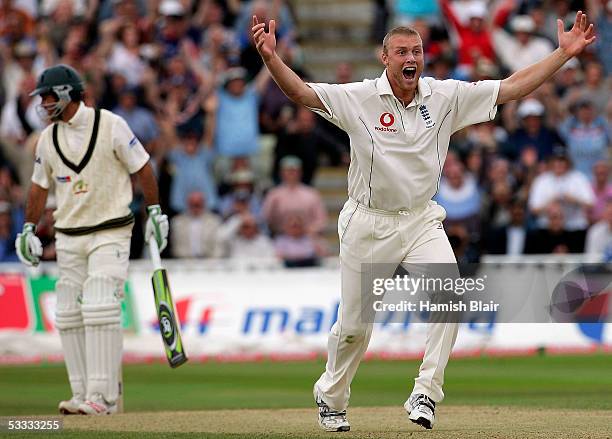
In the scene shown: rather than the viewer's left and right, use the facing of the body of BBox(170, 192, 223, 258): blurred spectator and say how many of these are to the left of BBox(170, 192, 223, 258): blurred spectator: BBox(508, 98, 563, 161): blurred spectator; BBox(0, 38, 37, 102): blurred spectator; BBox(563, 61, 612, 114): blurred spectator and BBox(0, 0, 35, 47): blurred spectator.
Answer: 2

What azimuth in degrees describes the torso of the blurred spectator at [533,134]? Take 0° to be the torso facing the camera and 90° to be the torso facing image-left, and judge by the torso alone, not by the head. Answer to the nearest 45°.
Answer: approximately 0°

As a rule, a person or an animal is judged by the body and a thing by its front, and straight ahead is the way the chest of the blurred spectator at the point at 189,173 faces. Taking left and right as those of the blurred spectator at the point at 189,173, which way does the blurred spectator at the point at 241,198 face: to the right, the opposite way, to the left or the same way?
the same way

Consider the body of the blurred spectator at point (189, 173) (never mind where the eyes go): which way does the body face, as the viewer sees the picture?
toward the camera

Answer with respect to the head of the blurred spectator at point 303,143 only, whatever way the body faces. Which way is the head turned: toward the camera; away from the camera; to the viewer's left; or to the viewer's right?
toward the camera

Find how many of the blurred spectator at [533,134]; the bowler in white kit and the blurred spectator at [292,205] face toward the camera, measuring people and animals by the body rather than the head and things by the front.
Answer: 3

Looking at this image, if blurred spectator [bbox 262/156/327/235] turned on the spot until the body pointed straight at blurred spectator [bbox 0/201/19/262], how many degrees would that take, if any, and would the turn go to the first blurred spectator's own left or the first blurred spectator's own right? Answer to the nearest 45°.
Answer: approximately 90° to the first blurred spectator's own right

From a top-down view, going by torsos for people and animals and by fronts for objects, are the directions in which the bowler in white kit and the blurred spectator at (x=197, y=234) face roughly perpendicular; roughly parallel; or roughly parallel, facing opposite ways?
roughly parallel

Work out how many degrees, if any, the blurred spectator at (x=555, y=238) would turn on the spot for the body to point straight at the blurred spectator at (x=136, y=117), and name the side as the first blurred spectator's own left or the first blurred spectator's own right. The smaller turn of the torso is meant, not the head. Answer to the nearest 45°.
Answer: approximately 90° to the first blurred spectator's own right

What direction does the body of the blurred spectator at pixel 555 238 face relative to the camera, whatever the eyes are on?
toward the camera

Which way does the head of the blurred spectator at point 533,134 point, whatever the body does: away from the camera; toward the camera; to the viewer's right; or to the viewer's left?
toward the camera

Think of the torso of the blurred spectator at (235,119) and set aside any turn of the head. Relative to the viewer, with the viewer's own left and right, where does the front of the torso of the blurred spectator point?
facing the viewer

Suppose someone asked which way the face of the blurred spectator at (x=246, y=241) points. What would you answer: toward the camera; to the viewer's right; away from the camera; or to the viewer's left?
toward the camera

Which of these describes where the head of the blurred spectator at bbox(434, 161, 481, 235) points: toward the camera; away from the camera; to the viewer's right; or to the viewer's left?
toward the camera

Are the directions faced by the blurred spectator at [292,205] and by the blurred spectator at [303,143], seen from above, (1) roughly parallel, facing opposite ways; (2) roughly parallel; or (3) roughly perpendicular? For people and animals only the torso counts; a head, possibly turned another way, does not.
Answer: roughly parallel

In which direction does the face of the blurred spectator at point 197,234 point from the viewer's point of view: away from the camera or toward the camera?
toward the camera

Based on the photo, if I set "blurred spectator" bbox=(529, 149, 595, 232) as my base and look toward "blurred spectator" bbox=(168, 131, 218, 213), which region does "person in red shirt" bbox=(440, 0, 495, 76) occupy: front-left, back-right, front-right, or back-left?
front-right

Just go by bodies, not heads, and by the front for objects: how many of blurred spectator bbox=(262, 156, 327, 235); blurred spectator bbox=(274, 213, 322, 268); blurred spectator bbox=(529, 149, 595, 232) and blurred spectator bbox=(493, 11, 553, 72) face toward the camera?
4

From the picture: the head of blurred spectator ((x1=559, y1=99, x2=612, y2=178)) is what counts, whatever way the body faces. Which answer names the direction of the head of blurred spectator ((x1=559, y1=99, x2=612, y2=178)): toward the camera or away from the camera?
toward the camera

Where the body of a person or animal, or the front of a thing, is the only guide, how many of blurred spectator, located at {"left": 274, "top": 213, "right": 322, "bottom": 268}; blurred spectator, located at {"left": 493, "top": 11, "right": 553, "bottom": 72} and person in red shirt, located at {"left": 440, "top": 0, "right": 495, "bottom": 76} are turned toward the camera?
3
